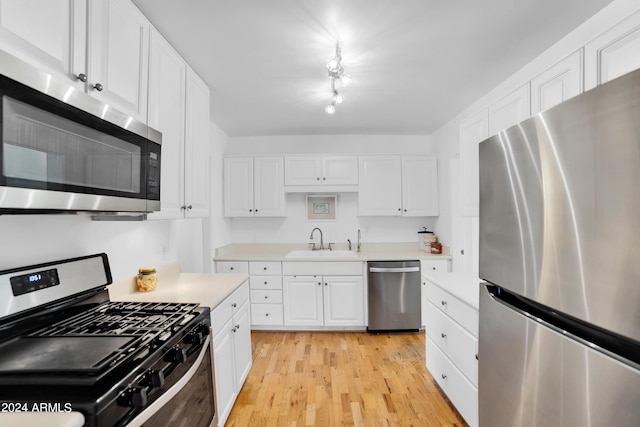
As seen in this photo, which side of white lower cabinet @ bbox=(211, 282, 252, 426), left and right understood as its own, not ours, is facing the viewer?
right

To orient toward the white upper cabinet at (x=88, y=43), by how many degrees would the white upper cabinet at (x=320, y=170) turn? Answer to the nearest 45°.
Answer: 0° — it already faces it

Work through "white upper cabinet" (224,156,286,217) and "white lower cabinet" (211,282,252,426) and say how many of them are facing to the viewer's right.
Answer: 1

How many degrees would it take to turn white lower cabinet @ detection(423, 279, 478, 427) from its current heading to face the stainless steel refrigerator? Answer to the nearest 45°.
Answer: approximately 45° to its left

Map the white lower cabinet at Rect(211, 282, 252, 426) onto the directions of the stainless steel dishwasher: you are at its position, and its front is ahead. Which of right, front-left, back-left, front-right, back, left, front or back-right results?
front-right

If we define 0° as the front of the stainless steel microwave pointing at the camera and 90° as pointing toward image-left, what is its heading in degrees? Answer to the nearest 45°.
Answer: approximately 315°

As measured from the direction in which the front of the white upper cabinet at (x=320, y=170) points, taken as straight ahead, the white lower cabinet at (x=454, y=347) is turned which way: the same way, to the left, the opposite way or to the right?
to the right

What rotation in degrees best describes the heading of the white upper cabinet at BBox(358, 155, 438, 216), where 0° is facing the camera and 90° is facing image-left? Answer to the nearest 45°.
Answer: approximately 0°
